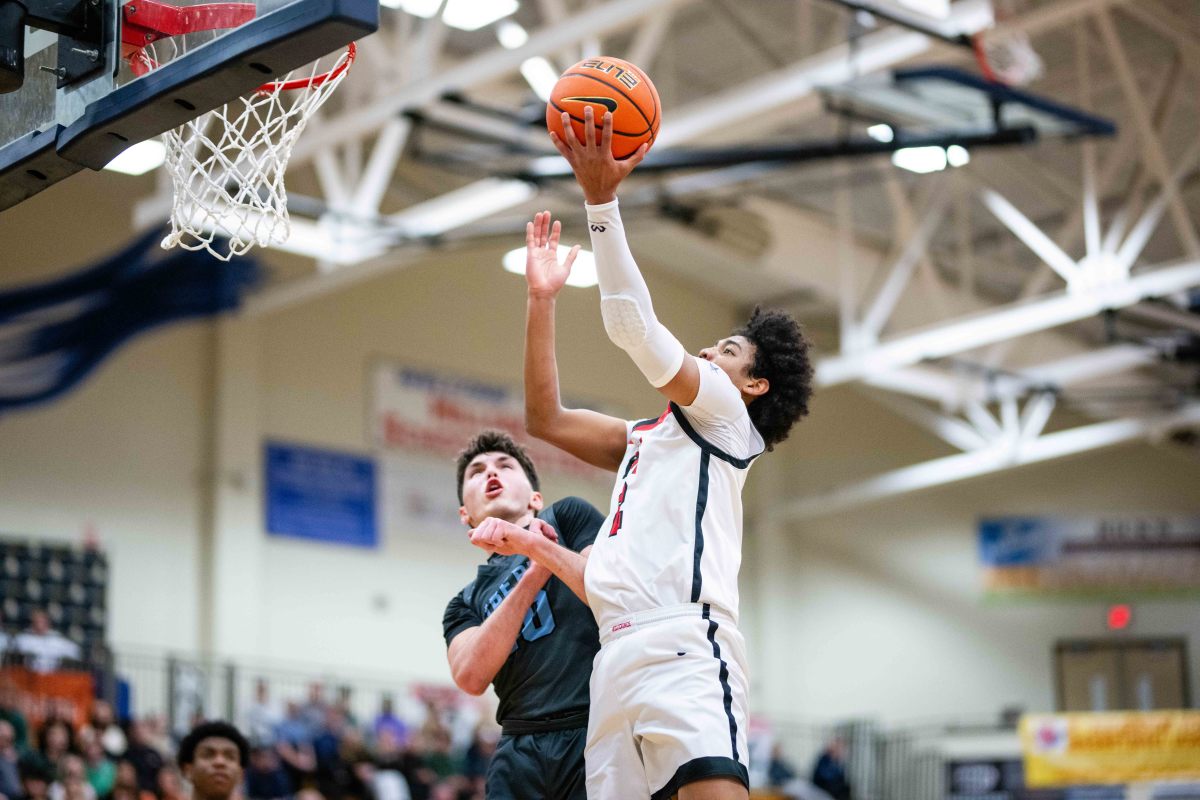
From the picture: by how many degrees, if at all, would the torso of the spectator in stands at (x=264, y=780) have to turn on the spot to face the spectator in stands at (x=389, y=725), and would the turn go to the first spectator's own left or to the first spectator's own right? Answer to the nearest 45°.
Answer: approximately 180°

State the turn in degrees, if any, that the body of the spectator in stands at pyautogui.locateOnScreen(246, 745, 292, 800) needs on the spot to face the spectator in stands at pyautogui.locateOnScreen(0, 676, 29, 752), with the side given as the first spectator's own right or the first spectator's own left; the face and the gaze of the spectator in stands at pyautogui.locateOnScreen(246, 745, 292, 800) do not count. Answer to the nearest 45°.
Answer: approximately 45° to the first spectator's own right

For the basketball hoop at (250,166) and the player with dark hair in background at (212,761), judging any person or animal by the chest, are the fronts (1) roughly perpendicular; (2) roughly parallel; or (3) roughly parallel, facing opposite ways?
roughly perpendicular

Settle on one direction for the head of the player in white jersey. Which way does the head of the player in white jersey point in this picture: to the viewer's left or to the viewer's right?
to the viewer's left

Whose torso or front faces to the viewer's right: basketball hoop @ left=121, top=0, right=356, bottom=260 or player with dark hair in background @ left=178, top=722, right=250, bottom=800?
the basketball hoop

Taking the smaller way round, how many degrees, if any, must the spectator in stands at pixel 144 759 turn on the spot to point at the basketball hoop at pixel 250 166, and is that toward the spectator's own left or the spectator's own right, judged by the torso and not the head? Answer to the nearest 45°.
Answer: approximately 45° to the spectator's own right

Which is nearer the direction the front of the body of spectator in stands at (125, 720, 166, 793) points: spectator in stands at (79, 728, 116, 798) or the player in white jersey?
the player in white jersey

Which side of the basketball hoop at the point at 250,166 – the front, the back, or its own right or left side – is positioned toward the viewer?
right

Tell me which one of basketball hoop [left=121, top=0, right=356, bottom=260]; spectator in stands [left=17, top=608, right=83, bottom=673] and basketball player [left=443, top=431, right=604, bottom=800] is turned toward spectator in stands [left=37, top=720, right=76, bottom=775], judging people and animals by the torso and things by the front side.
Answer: spectator in stands [left=17, top=608, right=83, bottom=673]
